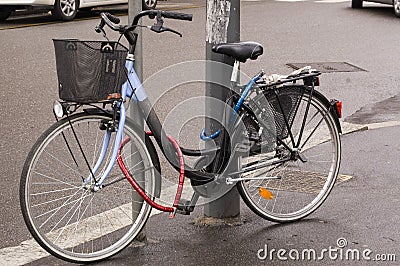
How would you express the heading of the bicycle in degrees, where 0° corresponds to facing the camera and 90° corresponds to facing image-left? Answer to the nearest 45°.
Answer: approximately 45°
